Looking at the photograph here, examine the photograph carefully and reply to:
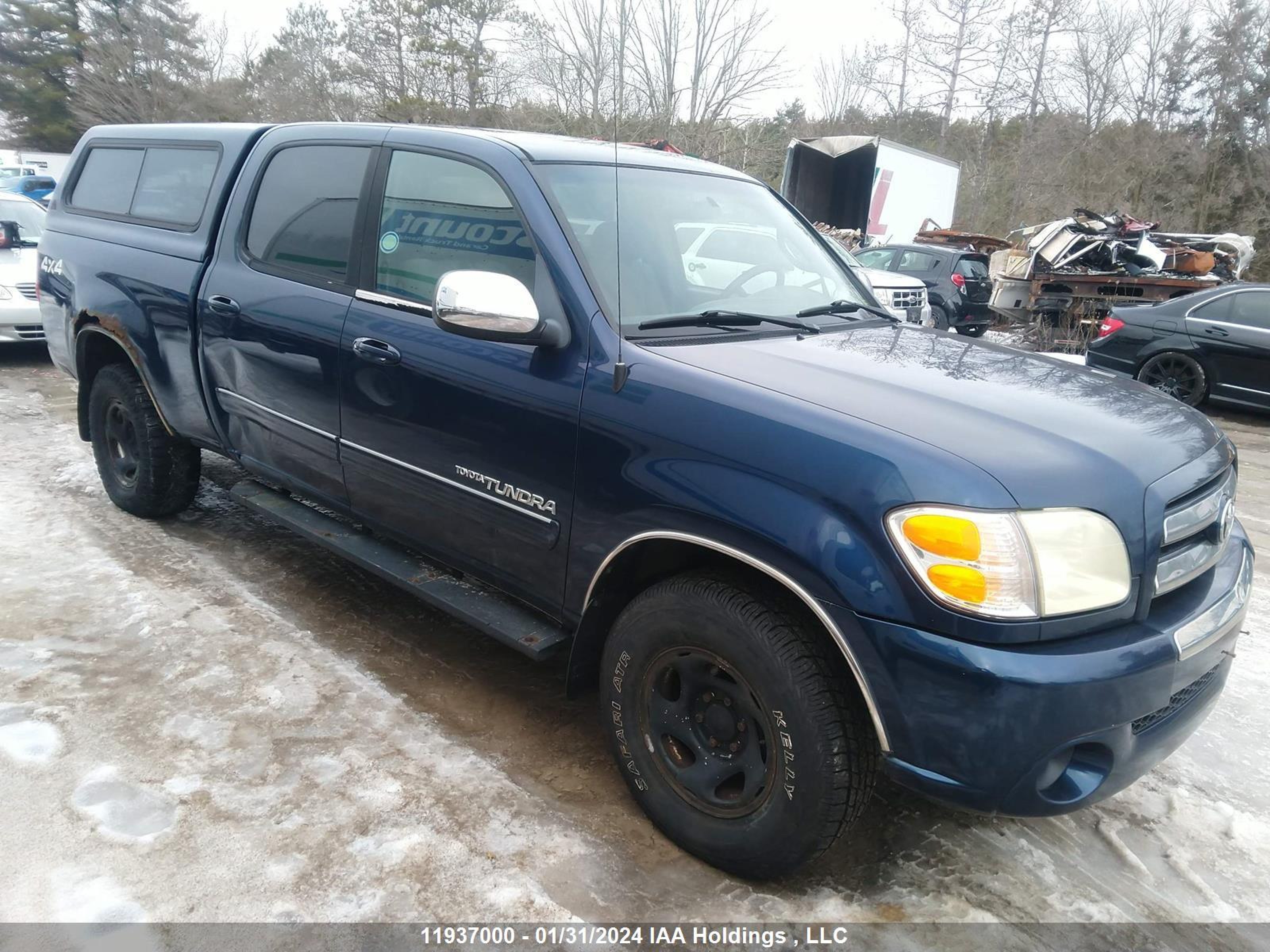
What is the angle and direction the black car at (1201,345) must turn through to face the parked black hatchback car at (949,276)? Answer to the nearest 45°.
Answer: approximately 135° to its left

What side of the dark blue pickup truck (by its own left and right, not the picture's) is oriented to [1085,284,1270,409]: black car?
left

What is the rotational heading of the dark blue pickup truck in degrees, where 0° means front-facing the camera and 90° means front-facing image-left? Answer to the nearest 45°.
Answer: approximately 315°

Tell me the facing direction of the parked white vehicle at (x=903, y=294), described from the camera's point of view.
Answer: facing the viewer and to the right of the viewer

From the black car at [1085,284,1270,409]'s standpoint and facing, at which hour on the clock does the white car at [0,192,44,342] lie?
The white car is roughly at 5 o'clock from the black car.

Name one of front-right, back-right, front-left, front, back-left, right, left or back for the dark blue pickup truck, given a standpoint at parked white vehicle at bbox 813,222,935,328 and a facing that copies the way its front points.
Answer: front-right

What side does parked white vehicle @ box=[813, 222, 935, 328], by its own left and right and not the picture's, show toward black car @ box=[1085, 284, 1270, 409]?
front

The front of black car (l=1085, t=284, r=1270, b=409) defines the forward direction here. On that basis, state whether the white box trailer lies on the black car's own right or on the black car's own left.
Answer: on the black car's own left

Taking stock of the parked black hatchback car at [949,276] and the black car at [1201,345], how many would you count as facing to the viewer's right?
1

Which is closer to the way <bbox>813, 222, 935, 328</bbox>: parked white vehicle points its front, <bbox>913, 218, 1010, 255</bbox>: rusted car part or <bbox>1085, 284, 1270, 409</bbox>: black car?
the black car

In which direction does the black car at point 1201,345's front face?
to the viewer's right

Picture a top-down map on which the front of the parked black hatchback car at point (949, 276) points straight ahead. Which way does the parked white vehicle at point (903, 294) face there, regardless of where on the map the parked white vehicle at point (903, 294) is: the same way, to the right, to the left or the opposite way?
the opposite way

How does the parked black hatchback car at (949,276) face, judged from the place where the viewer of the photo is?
facing away from the viewer and to the left of the viewer
